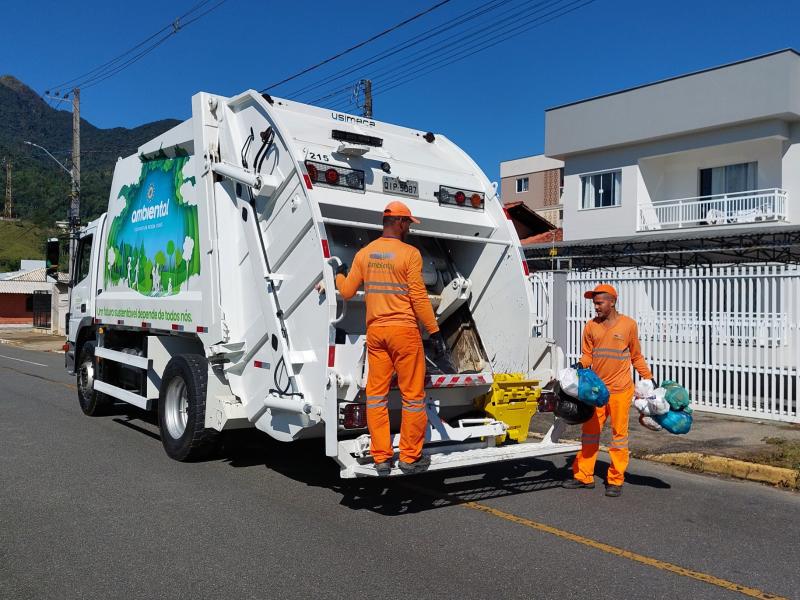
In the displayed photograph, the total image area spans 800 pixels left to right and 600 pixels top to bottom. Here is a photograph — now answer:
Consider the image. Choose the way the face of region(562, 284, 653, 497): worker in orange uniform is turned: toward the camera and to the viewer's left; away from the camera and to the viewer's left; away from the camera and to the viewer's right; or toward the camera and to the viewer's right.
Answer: toward the camera and to the viewer's left

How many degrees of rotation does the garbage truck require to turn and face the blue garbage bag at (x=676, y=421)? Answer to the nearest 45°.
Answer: approximately 135° to its right

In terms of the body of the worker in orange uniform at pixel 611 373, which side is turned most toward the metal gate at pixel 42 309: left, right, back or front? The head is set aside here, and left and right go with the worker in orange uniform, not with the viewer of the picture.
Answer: right

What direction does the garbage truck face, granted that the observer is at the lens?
facing away from the viewer and to the left of the viewer

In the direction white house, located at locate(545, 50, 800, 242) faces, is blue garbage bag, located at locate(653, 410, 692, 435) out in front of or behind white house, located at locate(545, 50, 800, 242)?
in front

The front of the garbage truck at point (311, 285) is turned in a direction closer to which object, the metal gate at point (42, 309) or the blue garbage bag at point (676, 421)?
the metal gate

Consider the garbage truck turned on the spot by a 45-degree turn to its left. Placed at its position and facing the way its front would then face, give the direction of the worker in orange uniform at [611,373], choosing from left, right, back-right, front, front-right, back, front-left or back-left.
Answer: back

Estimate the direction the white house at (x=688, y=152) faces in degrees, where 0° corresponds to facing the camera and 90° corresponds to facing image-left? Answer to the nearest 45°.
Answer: approximately 45°

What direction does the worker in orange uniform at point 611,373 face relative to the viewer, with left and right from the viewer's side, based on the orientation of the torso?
facing the viewer and to the left of the viewer

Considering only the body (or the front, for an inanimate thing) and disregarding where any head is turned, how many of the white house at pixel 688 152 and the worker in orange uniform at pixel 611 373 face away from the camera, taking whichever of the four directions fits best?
0
